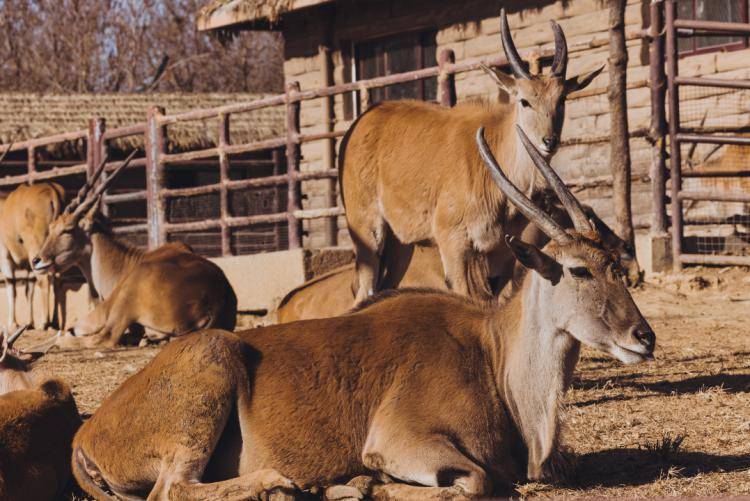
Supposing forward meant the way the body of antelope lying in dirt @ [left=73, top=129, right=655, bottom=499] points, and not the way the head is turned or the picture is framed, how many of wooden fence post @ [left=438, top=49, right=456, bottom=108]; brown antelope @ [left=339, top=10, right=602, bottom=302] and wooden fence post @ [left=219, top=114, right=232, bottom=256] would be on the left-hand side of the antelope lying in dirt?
3

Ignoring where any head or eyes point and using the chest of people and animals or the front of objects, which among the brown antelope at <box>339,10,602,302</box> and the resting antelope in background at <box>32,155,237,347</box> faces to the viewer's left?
the resting antelope in background

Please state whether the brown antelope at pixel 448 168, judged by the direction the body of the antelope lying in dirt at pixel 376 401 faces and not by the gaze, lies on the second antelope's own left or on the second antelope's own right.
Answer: on the second antelope's own left

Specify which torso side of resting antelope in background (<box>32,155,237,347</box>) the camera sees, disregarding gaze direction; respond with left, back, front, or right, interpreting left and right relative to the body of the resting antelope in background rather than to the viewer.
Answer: left

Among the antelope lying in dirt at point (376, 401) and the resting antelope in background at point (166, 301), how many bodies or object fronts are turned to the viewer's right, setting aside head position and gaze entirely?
1

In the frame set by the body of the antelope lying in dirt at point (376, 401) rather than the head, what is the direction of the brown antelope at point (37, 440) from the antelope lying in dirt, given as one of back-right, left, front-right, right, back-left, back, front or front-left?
back

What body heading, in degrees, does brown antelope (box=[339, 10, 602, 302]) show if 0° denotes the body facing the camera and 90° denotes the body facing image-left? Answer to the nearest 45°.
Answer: approximately 315°

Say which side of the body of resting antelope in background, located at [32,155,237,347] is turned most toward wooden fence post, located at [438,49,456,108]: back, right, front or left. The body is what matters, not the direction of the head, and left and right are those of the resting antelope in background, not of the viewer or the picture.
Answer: back

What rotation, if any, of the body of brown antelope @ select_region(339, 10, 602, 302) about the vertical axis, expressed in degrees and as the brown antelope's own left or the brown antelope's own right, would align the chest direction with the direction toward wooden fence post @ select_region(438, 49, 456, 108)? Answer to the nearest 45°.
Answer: approximately 135° to the brown antelope's own left

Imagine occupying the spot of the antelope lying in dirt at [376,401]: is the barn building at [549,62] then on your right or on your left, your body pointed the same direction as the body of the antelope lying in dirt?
on your left

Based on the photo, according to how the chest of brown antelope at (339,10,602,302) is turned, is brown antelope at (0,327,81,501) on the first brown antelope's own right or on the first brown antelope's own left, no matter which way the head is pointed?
on the first brown antelope's own right

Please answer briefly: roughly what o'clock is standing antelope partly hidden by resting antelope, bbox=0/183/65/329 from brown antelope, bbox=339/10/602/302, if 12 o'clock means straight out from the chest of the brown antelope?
The standing antelope partly hidden by resting antelope is roughly at 6 o'clock from the brown antelope.

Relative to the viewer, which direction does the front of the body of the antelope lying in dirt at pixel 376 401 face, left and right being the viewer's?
facing to the right of the viewer

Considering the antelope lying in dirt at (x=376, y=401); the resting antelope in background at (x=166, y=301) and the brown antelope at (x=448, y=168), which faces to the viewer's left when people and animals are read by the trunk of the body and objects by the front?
the resting antelope in background
